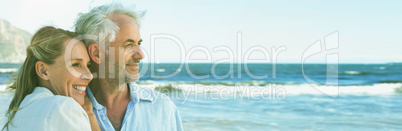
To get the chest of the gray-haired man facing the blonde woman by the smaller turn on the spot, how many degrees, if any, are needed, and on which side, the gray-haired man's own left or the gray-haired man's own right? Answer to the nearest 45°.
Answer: approximately 90° to the gray-haired man's own right
